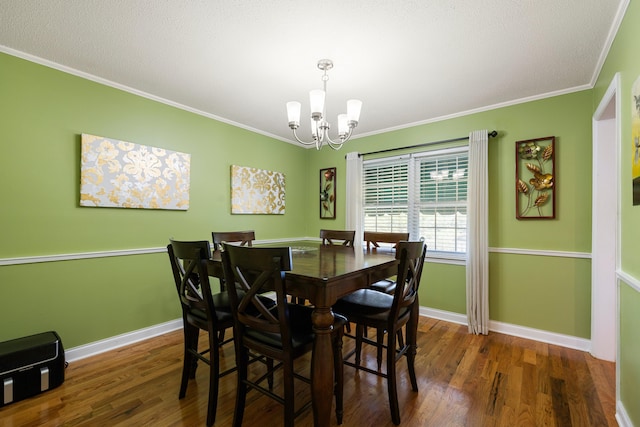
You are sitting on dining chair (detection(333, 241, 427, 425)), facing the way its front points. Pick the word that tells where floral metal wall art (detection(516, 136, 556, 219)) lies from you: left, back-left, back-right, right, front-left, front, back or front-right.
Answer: right

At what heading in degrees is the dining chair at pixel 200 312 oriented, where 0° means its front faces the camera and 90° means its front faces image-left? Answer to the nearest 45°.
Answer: approximately 225°

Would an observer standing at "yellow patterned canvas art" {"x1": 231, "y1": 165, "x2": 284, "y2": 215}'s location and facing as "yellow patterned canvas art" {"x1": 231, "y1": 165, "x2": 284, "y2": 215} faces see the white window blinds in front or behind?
in front

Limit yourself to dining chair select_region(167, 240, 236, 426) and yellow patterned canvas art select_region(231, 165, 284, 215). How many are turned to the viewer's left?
0

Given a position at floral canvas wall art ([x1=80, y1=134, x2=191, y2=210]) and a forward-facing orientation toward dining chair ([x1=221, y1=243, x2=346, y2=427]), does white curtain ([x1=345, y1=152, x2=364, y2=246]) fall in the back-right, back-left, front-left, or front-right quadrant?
front-left

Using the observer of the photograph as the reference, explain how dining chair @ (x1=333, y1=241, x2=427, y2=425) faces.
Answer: facing away from the viewer and to the left of the viewer

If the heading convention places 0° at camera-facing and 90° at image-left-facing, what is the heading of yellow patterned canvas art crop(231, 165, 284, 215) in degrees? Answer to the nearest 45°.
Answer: approximately 315°

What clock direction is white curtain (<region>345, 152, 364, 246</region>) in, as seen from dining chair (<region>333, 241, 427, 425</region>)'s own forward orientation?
The white curtain is roughly at 1 o'clock from the dining chair.

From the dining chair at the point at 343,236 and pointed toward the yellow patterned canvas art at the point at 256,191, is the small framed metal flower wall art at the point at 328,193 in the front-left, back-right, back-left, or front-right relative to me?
front-right

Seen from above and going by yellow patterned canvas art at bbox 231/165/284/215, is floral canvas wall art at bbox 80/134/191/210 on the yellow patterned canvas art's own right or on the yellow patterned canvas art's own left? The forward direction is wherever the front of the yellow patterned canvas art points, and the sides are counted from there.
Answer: on the yellow patterned canvas art's own right

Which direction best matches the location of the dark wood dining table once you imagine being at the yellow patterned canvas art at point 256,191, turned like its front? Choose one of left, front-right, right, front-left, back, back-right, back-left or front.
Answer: front-right

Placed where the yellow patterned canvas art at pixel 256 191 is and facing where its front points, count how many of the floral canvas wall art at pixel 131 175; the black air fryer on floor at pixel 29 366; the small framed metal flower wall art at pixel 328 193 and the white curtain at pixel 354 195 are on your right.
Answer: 2

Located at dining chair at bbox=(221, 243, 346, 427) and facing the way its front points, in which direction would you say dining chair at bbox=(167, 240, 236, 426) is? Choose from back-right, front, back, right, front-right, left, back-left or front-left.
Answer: left

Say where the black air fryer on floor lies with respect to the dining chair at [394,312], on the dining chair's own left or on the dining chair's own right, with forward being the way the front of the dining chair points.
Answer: on the dining chair's own left

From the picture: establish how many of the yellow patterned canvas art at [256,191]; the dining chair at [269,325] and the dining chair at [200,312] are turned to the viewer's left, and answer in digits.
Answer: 0

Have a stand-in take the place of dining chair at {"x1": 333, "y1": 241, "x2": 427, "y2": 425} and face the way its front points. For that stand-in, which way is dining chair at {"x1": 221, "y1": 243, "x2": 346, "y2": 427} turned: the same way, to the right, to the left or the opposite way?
to the right

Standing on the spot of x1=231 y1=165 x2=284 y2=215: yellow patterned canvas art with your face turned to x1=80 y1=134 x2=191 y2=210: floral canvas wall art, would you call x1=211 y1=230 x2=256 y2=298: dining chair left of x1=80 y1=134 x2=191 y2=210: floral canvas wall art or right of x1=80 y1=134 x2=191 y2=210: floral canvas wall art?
left

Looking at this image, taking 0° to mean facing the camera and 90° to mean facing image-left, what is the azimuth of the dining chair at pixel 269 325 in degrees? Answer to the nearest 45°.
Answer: approximately 225°

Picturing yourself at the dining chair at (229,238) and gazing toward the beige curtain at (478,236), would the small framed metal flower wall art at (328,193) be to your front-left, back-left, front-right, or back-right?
front-left

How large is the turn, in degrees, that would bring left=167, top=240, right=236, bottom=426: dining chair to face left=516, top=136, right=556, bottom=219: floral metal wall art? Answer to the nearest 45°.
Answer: approximately 45° to its right
